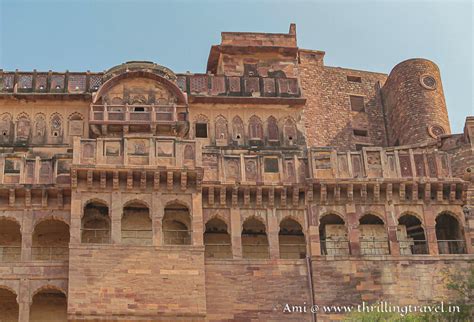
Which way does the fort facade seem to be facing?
toward the camera
